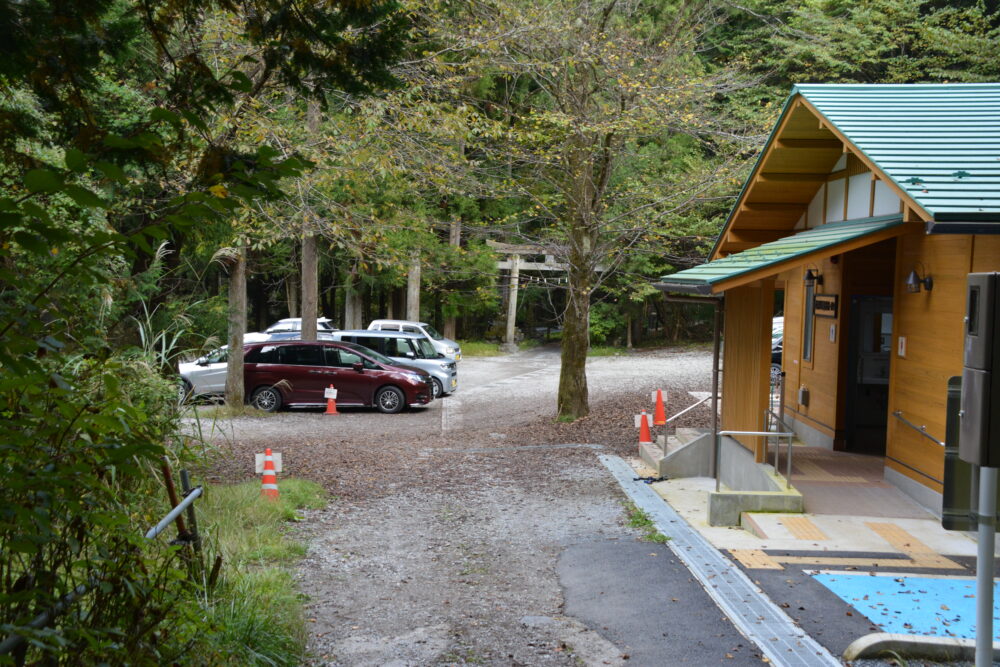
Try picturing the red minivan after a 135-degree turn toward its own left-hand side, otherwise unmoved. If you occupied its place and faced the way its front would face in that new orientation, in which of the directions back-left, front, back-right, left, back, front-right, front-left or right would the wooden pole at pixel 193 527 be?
back-left

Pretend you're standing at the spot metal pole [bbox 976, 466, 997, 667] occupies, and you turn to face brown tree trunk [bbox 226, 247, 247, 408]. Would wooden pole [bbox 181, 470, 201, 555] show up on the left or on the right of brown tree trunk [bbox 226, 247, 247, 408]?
left

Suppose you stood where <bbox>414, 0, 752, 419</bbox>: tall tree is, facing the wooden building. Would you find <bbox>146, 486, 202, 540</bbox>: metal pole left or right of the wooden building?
right

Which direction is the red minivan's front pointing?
to the viewer's right

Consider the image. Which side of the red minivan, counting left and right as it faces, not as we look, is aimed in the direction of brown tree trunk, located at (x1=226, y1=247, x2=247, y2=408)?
back

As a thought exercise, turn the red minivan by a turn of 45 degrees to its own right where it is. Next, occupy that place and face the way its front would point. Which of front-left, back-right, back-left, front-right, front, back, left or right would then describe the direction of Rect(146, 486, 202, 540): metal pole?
front-right

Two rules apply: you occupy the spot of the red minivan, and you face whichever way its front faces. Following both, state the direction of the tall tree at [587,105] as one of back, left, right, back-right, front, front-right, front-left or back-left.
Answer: front-right

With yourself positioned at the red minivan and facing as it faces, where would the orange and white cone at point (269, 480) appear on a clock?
The orange and white cone is roughly at 3 o'clock from the red minivan.

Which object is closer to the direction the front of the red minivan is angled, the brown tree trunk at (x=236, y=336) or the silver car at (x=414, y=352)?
the silver car

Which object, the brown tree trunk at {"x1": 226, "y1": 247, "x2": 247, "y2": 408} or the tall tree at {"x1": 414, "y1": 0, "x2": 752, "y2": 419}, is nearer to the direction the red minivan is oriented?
the tall tree

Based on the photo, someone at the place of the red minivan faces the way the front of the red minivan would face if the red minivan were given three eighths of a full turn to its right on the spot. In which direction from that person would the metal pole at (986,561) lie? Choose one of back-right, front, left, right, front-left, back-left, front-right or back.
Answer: front-left

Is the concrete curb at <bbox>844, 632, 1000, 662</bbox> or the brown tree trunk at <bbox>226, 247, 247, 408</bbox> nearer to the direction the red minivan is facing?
the concrete curb
